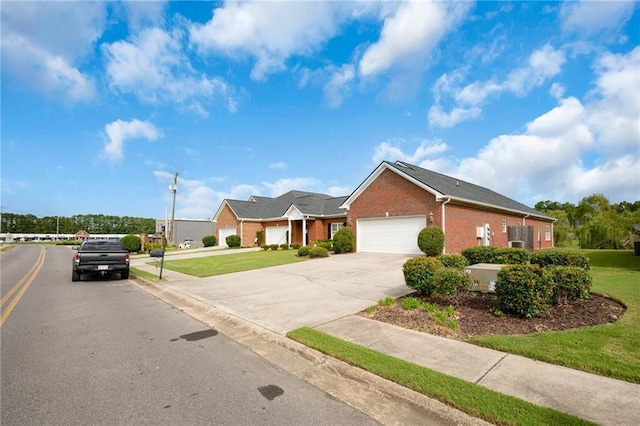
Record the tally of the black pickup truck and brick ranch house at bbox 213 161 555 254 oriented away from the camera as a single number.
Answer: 1

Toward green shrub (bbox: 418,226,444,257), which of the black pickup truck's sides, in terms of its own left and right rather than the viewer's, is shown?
right

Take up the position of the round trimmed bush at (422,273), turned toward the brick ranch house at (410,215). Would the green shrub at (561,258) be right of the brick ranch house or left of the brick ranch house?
right

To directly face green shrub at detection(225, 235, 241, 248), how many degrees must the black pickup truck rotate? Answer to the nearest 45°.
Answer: approximately 45° to its right

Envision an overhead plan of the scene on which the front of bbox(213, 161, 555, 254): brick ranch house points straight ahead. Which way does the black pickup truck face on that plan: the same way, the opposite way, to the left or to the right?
to the right

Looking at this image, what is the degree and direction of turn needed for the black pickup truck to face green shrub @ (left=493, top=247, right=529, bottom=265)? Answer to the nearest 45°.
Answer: approximately 135° to its right

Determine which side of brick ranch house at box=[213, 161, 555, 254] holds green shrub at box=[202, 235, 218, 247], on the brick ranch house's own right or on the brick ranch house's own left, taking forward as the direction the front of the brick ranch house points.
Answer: on the brick ranch house's own right

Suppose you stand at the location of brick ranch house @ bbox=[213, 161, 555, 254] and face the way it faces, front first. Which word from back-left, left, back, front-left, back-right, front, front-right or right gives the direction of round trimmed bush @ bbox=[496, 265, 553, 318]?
front-left

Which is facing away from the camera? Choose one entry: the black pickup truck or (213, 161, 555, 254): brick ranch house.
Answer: the black pickup truck

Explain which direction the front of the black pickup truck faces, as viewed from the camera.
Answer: facing away from the viewer

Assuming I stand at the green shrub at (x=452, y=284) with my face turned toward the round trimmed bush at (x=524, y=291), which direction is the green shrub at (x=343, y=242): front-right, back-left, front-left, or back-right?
back-left

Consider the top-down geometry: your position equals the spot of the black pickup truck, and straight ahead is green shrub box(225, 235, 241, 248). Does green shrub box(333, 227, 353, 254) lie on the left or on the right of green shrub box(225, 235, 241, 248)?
right

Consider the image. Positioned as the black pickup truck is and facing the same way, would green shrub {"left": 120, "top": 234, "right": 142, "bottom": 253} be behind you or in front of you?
in front

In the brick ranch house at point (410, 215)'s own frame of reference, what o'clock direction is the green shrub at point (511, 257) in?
The green shrub is roughly at 10 o'clock from the brick ranch house.

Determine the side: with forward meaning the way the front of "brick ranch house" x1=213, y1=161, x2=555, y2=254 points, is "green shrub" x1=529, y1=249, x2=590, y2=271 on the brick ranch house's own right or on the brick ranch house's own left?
on the brick ranch house's own left
